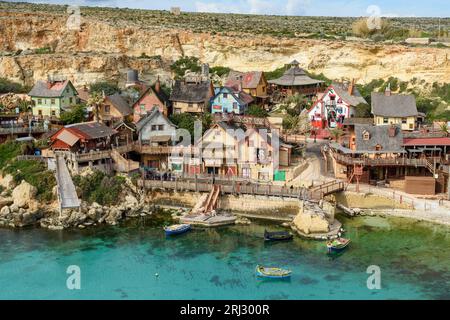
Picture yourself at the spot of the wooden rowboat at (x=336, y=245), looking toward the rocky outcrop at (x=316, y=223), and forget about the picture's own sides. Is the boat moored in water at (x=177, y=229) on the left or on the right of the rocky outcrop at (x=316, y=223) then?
left

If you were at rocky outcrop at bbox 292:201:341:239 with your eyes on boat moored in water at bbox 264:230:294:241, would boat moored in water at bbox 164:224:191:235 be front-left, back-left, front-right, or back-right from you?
front-right

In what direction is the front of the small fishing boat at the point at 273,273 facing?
to the viewer's left

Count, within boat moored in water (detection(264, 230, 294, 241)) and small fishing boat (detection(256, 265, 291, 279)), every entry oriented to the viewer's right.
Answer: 1

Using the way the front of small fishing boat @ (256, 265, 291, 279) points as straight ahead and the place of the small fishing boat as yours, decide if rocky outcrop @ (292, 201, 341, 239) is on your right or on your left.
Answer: on your right

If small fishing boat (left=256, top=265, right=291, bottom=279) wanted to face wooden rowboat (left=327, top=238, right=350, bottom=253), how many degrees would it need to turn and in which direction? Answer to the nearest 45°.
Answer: approximately 135° to its right

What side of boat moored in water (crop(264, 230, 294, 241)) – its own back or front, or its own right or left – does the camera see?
right

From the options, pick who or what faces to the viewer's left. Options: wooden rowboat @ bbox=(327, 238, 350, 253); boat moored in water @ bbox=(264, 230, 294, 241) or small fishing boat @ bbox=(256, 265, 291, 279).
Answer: the small fishing boat

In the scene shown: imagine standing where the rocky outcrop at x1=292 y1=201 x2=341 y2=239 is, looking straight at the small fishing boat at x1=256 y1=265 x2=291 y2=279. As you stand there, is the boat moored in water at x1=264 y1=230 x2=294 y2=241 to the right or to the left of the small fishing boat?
right
